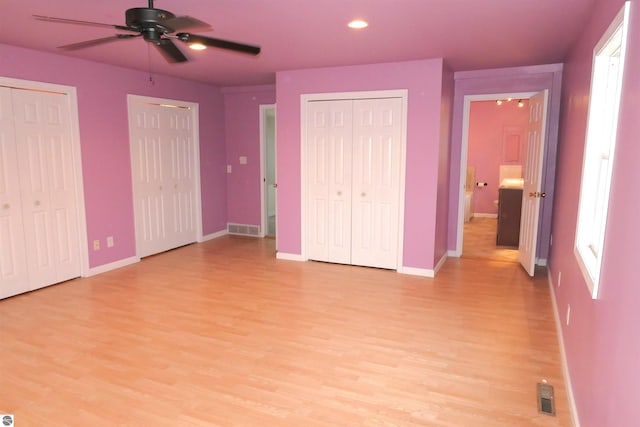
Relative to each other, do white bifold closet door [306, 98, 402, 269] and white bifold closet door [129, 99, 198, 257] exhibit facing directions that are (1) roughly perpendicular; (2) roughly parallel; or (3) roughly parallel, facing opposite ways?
roughly perpendicular

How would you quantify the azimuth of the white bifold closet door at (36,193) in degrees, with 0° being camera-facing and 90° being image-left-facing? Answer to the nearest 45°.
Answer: approximately 315°

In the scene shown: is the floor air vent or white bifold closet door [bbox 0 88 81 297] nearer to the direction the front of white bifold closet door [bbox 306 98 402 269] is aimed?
the floor air vent

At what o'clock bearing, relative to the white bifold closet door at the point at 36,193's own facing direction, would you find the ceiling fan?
The ceiling fan is roughly at 1 o'clock from the white bifold closet door.

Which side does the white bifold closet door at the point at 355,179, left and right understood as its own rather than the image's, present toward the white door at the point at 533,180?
left

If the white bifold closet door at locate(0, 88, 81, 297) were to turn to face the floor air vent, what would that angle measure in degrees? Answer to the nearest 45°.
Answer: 0° — it already faces it

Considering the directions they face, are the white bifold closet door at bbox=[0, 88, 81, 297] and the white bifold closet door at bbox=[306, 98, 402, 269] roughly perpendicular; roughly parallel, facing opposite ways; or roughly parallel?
roughly perpendicular

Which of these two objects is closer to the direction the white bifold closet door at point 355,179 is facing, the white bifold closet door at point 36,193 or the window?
the window
